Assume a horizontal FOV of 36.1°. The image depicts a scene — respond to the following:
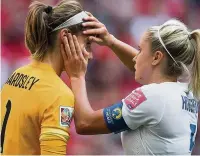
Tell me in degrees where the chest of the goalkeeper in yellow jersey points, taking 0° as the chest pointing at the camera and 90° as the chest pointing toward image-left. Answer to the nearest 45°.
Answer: approximately 225°

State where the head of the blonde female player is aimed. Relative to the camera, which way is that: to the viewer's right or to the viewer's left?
to the viewer's left

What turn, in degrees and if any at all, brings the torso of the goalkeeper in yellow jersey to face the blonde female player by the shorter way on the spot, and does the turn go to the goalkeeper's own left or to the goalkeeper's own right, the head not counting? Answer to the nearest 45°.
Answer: approximately 45° to the goalkeeper's own right
